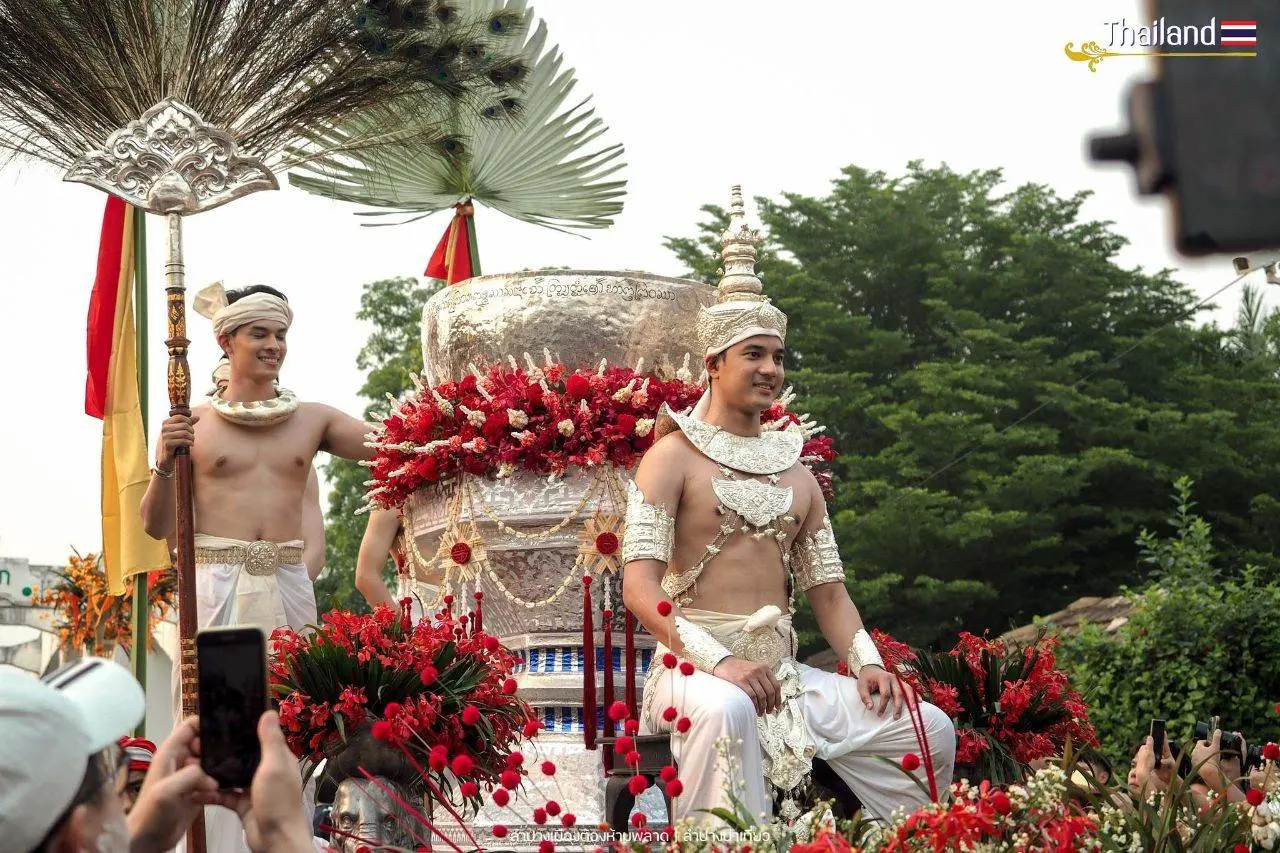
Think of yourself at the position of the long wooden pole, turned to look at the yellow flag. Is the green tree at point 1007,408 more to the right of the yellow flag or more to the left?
right

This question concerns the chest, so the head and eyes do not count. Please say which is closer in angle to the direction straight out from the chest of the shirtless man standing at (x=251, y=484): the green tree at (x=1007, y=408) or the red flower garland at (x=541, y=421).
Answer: the red flower garland

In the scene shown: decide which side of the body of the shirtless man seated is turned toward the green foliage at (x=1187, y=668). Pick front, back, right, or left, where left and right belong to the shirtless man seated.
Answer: left

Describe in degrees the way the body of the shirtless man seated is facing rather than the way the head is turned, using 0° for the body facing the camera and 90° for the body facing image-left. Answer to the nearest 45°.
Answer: approximately 315°

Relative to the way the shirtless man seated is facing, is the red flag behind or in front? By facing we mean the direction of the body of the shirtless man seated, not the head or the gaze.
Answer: behind

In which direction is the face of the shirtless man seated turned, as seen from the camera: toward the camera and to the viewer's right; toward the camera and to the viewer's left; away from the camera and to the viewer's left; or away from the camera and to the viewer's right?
toward the camera and to the viewer's right

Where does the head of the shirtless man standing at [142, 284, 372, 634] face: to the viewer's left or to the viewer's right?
to the viewer's right

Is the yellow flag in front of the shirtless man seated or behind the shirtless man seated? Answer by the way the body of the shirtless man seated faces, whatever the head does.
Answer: behind
